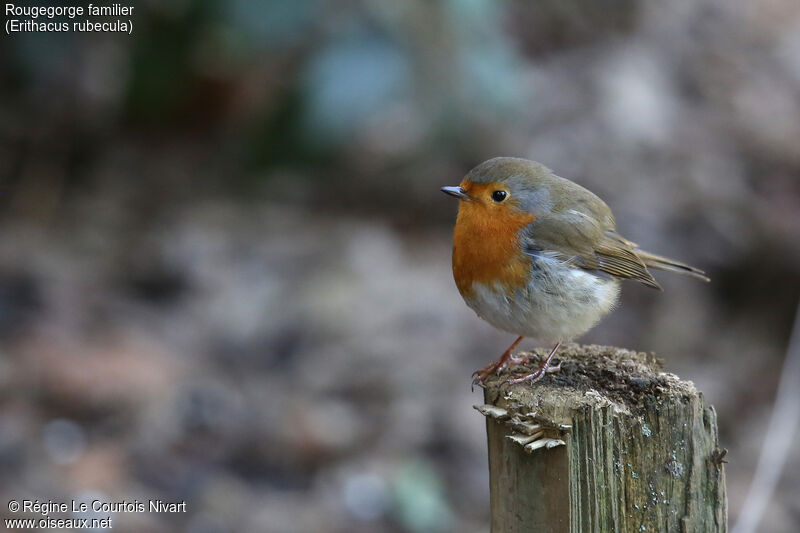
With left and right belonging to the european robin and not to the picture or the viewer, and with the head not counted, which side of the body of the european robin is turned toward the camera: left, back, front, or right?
left
